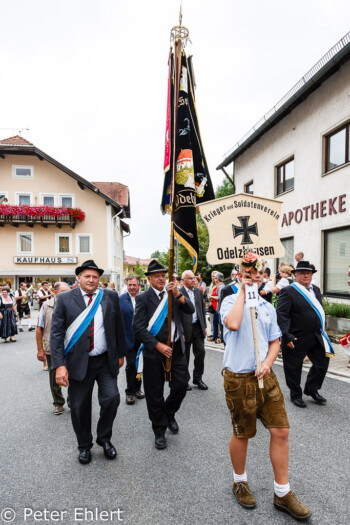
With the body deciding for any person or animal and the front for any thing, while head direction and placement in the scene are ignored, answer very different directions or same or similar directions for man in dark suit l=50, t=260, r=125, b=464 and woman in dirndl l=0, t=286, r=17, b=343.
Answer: same or similar directions

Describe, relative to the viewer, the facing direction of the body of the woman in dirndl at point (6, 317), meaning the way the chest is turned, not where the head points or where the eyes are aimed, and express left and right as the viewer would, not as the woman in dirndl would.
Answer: facing the viewer

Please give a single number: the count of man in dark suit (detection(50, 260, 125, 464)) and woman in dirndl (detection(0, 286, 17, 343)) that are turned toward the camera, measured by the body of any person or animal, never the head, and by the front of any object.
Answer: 2

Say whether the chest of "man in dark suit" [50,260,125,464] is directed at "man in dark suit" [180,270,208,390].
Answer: no

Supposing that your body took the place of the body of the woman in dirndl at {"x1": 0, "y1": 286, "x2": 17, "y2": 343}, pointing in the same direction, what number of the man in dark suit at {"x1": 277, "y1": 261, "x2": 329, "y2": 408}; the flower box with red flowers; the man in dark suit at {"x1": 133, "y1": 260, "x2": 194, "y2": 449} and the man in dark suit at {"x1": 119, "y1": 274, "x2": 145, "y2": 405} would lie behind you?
1

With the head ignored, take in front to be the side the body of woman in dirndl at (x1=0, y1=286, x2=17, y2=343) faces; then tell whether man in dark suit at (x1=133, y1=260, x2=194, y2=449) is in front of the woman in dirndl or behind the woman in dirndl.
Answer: in front

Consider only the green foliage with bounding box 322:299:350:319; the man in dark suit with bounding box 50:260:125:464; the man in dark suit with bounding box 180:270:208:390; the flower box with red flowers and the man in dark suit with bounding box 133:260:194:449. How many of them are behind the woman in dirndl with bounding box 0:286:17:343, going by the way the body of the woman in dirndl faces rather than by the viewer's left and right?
1

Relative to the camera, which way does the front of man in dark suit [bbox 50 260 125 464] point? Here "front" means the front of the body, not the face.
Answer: toward the camera

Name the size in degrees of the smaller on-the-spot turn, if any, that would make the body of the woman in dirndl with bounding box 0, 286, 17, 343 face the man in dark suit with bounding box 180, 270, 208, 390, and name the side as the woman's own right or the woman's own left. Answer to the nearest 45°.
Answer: approximately 45° to the woman's own left

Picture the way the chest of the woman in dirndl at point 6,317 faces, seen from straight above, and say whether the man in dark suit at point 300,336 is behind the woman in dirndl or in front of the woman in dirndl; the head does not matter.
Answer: in front

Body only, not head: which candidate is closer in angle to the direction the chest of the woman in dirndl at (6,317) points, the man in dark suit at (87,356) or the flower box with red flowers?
the man in dark suit

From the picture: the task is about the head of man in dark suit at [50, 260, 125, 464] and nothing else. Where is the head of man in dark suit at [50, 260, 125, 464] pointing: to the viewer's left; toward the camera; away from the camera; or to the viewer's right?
toward the camera

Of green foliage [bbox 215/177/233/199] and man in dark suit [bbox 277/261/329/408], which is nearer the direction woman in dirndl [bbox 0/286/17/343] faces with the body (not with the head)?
the man in dark suit

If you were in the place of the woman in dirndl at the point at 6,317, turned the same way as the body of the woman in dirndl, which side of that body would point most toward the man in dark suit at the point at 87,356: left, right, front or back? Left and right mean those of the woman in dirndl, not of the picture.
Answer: front

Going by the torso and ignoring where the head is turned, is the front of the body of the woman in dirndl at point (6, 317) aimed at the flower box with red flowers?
no

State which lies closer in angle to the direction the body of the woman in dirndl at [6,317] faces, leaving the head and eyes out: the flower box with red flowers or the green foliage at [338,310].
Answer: the green foliage
